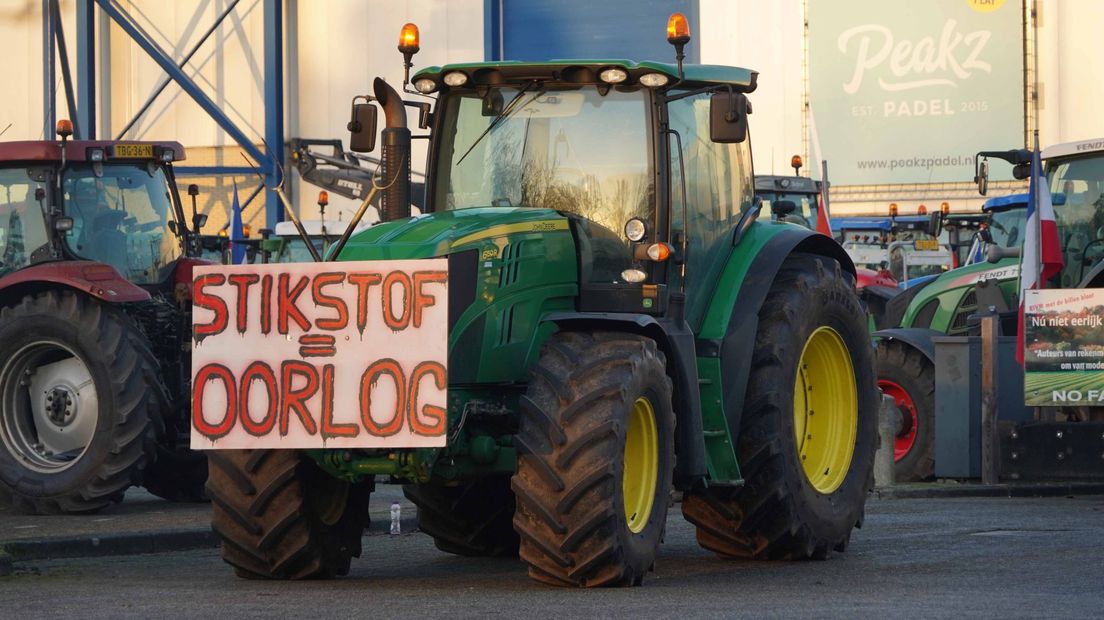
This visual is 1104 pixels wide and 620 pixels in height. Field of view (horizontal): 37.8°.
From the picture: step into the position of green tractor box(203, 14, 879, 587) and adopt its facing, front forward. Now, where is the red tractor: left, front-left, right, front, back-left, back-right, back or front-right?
right

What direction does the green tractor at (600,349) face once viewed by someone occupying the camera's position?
facing the viewer and to the left of the viewer

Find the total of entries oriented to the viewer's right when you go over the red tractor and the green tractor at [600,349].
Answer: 0

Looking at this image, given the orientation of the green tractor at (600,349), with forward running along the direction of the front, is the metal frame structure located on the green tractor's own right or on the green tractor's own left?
on the green tractor's own right

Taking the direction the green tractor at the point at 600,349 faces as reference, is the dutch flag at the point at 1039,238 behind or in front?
behind

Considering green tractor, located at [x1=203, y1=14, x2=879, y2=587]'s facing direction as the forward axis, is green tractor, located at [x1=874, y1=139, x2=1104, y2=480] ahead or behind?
behind
